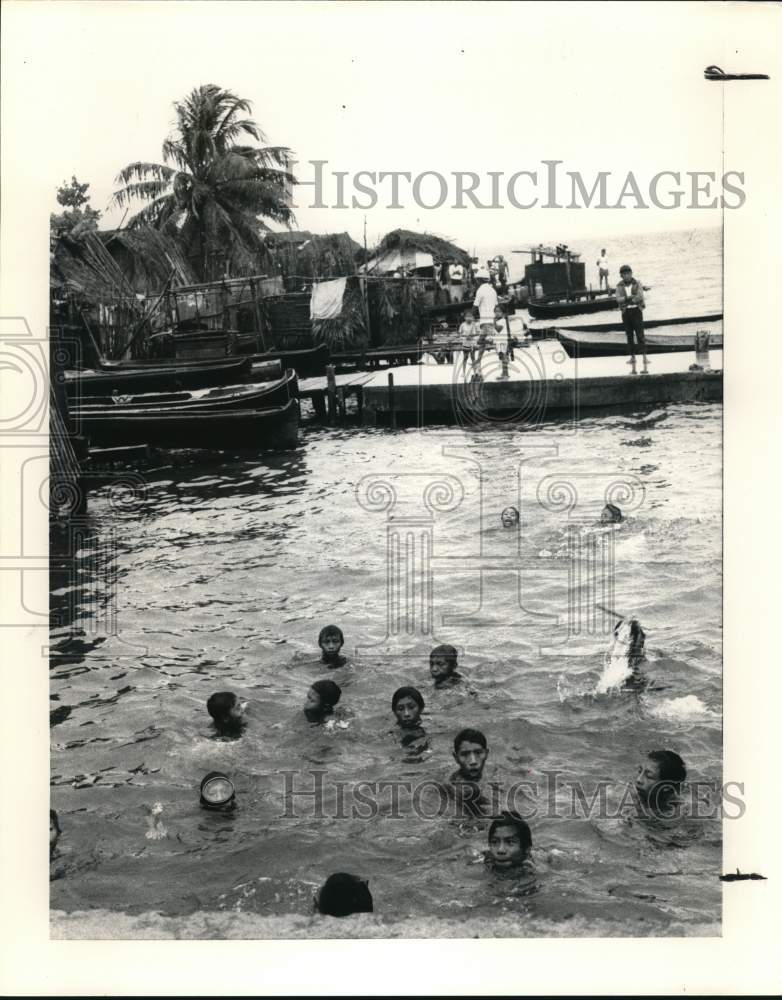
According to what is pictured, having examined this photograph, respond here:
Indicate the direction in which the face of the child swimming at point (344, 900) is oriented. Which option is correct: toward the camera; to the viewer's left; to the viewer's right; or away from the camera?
away from the camera

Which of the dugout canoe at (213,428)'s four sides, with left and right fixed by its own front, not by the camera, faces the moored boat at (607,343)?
front

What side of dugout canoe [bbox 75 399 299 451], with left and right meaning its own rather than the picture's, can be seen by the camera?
right

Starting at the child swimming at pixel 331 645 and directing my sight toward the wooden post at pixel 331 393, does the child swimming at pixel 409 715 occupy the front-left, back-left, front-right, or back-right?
back-right

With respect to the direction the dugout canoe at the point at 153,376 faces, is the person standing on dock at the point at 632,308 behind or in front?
in front

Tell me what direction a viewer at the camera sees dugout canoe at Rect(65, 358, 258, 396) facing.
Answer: facing to the right of the viewer

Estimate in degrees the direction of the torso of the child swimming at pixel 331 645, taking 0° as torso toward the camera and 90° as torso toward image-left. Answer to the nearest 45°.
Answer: approximately 0°

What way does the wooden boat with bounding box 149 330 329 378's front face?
to the viewer's right

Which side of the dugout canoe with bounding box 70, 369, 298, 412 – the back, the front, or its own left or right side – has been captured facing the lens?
right

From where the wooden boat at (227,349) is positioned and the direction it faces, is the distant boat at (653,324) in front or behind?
in front
